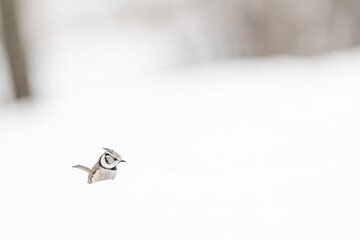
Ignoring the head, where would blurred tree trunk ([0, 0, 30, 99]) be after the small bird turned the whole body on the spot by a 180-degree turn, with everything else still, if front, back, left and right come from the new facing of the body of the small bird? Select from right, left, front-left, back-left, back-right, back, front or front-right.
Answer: right

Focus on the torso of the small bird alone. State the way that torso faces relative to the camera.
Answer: to the viewer's right
